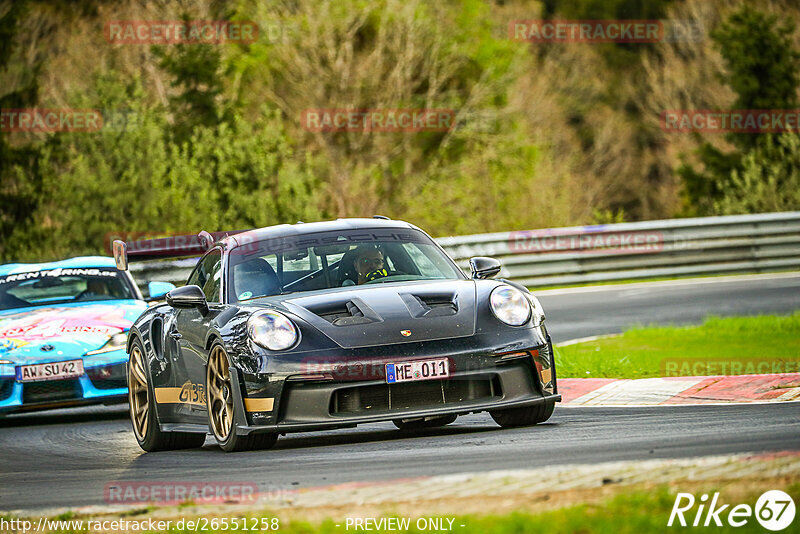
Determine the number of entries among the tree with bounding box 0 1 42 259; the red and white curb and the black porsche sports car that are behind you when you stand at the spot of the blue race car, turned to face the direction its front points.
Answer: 1

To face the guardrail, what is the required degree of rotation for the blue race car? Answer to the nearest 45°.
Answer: approximately 135° to its left

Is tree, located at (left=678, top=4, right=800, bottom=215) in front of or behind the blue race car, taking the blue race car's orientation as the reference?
behind

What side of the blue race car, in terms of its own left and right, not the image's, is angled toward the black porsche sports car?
front

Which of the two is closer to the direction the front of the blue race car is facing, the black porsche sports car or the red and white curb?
the black porsche sports car

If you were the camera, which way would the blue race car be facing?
facing the viewer

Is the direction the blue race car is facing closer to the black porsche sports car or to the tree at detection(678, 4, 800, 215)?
the black porsche sports car

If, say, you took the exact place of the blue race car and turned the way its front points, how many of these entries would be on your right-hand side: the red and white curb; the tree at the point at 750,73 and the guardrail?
0

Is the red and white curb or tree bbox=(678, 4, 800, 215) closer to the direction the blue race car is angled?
the red and white curb

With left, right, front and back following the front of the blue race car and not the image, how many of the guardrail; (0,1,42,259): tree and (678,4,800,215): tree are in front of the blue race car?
0

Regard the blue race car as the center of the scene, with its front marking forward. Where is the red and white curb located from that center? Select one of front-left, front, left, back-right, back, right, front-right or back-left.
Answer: front-left

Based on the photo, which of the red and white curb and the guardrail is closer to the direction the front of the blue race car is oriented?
the red and white curb

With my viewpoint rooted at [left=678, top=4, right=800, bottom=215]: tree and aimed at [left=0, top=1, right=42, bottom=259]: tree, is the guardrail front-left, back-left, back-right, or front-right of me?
front-left

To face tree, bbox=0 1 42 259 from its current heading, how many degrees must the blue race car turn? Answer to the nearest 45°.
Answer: approximately 180°

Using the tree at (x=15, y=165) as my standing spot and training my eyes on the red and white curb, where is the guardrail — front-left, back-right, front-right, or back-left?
front-left
